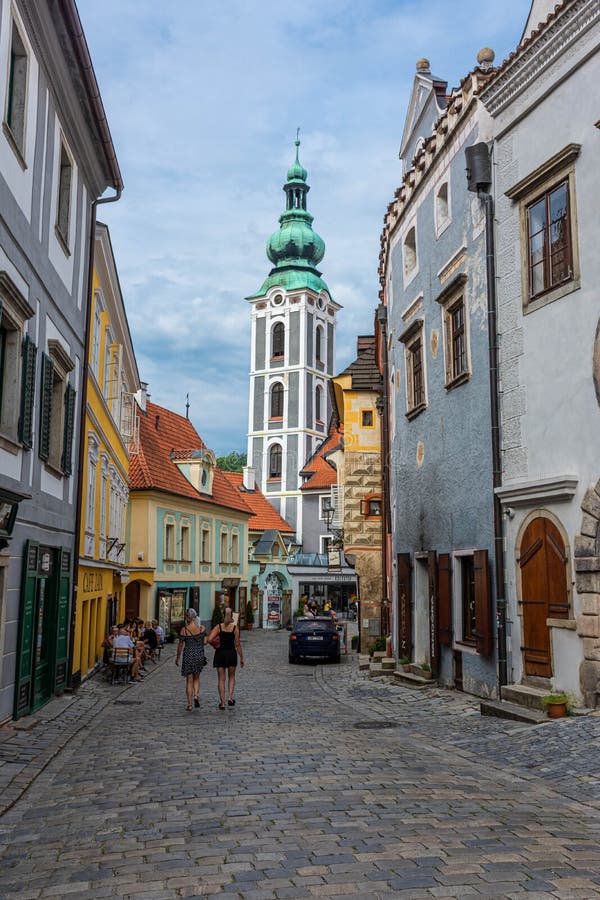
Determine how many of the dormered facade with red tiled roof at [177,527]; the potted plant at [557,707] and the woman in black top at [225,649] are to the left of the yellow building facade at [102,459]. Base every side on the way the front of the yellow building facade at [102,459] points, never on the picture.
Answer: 1

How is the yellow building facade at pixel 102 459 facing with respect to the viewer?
to the viewer's right

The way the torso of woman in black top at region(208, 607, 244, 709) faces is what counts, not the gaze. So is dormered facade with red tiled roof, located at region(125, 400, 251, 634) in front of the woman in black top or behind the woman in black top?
in front

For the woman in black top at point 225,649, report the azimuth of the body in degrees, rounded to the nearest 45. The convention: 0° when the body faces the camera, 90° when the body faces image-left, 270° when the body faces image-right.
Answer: approximately 180°

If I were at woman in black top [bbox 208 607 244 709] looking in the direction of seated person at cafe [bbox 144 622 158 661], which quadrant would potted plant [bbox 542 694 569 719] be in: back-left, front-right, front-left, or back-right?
back-right

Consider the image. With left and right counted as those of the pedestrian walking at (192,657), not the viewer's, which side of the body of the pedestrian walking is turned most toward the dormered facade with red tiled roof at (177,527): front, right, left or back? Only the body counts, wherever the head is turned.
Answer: front

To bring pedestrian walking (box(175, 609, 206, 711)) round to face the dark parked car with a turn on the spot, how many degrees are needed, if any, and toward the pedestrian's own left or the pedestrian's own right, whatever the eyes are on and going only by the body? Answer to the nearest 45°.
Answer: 0° — they already face it

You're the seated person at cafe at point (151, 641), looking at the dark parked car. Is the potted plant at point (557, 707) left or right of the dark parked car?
right

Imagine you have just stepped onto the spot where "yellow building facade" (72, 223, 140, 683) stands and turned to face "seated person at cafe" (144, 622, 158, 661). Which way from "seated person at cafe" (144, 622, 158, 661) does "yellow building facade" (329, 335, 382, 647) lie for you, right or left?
right

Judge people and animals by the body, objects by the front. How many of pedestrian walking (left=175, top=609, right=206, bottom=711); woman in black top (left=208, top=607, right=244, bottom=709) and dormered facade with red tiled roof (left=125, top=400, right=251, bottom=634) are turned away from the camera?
2

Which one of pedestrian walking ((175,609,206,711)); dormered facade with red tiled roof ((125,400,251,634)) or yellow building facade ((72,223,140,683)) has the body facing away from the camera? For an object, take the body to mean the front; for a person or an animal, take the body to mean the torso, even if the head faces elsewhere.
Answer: the pedestrian walking

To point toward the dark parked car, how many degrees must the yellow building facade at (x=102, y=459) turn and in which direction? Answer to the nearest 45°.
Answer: approximately 45° to its left

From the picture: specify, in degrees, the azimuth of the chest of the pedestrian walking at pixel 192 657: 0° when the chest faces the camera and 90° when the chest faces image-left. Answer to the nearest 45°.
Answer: approximately 180°

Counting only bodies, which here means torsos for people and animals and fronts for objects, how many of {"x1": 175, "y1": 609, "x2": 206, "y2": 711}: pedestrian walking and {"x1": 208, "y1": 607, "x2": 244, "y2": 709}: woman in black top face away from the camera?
2
